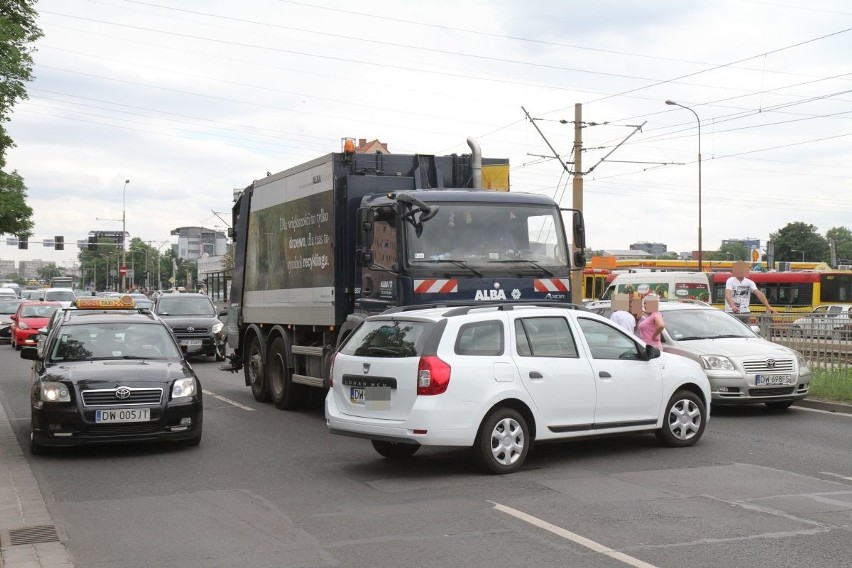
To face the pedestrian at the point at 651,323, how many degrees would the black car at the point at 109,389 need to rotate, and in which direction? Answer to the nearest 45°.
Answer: approximately 90° to its left

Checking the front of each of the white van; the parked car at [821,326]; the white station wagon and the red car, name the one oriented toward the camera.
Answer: the red car

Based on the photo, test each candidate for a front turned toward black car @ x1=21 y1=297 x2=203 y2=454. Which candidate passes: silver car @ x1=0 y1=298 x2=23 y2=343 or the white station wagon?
the silver car

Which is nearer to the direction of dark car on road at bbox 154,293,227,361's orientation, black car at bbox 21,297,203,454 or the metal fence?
the black car
